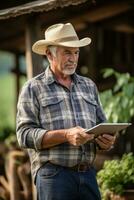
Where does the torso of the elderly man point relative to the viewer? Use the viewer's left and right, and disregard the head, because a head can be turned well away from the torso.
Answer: facing the viewer and to the right of the viewer

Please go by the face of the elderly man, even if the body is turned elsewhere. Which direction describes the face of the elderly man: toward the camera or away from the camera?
toward the camera

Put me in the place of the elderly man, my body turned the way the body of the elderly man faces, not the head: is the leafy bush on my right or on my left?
on my left

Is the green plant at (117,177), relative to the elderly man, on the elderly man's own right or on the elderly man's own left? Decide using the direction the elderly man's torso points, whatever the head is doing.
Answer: on the elderly man's own left

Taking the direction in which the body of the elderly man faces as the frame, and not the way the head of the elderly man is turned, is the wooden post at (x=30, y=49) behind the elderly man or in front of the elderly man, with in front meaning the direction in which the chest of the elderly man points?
behind

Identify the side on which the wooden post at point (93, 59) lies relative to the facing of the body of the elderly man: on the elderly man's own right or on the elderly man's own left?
on the elderly man's own left

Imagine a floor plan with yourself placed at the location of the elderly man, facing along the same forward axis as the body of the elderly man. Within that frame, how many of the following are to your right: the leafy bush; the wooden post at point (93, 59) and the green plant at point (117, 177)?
0
